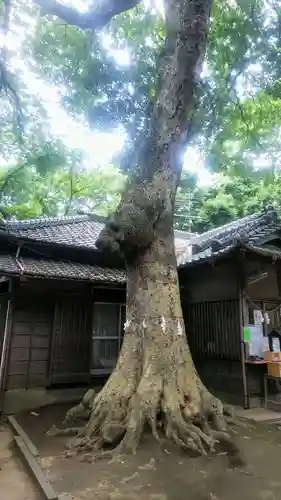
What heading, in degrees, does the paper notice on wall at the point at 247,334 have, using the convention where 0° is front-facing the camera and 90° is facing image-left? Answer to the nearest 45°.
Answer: approximately 0°

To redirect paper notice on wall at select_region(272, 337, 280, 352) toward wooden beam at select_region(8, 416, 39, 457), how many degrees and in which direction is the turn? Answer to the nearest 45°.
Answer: approximately 45° to its right
